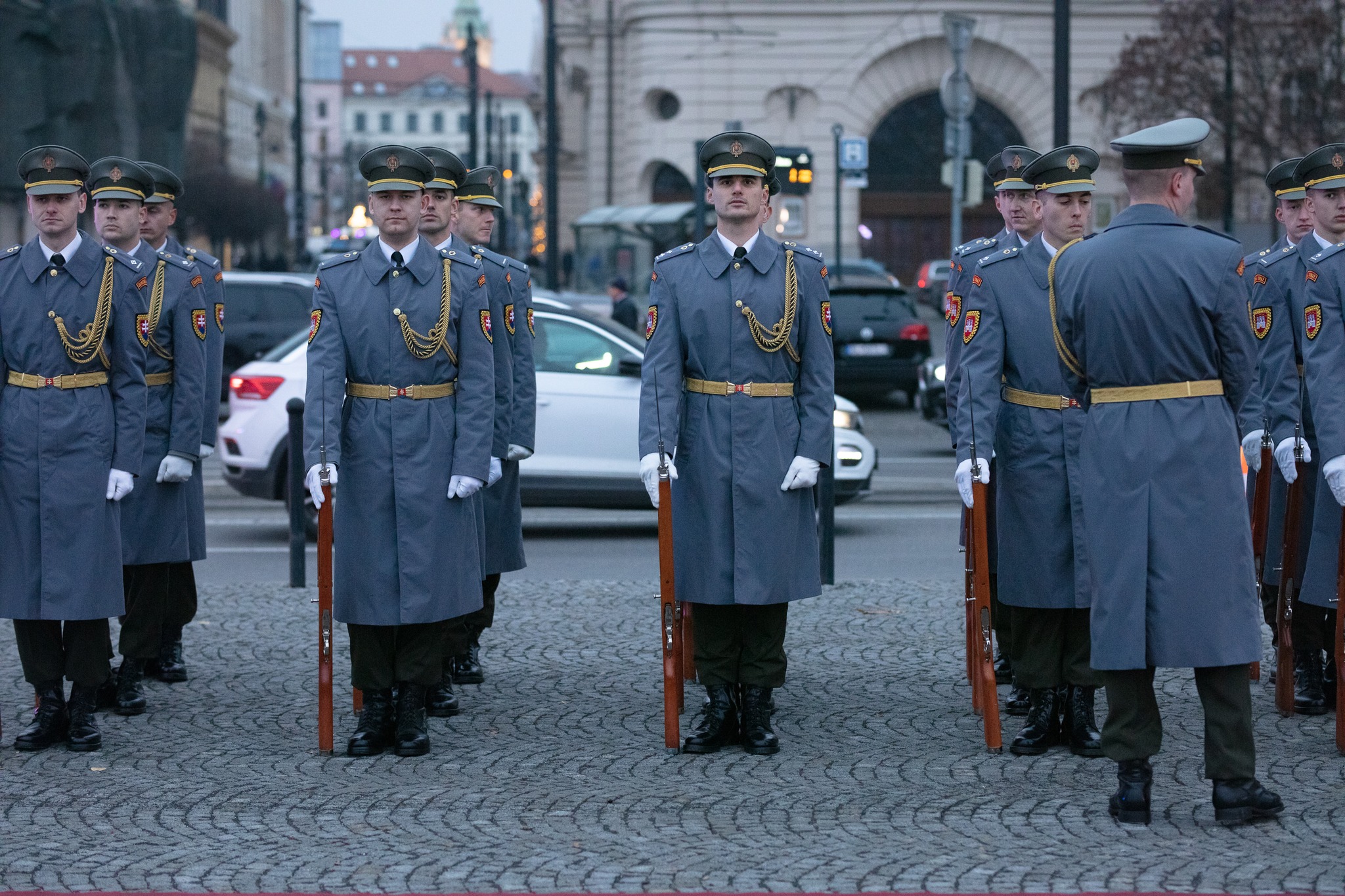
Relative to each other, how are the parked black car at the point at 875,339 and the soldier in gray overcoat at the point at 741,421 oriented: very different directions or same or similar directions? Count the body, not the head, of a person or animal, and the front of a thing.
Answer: very different directions

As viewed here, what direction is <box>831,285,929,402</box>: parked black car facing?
away from the camera

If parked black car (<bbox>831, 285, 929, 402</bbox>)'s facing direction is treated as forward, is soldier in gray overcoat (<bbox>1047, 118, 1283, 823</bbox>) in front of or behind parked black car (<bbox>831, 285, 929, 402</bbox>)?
behind

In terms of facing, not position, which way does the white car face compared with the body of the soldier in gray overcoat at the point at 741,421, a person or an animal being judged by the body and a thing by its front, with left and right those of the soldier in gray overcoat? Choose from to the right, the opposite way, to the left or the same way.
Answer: to the left

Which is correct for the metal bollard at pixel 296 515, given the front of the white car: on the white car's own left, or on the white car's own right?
on the white car's own right

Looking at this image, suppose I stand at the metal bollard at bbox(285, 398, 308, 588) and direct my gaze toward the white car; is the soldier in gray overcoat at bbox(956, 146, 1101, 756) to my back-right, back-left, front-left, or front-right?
back-right

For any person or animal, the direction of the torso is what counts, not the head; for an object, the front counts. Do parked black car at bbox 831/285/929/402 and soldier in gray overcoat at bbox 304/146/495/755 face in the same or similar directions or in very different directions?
very different directions

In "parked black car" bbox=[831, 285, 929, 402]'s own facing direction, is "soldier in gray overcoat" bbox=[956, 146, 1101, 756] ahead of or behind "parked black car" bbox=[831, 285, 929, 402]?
behind

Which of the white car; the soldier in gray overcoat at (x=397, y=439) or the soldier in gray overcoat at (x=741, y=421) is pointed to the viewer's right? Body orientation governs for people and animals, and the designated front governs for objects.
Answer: the white car

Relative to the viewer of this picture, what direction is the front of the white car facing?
facing to the right of the viewer

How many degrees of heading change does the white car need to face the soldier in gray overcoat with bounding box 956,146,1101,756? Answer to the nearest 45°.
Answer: approximately 90° to its right

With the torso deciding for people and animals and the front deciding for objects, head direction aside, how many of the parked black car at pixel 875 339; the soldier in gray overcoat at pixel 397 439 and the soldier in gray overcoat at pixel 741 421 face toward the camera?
2

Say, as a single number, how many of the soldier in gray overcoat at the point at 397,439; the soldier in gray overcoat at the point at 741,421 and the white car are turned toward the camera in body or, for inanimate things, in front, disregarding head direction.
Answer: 2

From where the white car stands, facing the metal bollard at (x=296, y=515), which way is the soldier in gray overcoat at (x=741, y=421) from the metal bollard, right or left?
left

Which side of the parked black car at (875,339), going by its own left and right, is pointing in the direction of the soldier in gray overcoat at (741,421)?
back

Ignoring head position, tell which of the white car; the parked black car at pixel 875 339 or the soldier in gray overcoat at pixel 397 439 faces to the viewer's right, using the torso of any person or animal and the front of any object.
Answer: the white car
